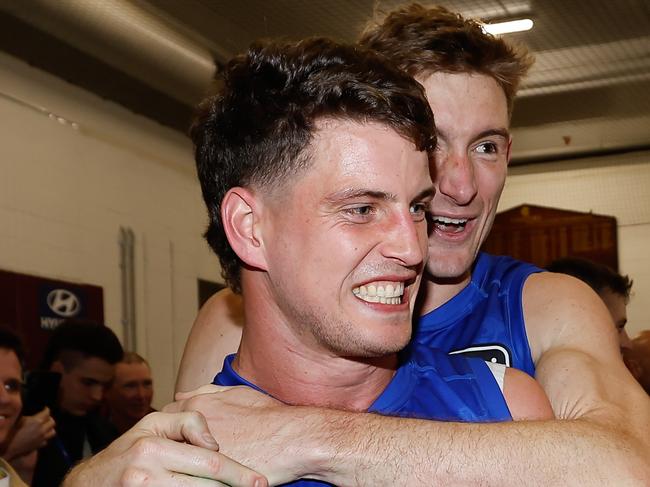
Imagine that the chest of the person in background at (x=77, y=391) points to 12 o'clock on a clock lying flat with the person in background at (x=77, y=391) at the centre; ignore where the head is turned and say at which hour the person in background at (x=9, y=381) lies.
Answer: the person in background at (x=9, y=381) is roughly at 2 o'clock from the person in background at (x=77, y=391).

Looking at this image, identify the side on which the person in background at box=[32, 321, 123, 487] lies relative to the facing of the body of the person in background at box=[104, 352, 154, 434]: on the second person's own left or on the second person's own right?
on the second person's own right

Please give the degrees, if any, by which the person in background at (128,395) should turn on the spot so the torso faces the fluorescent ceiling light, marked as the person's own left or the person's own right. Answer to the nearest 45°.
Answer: approximately 45° to the person's own left

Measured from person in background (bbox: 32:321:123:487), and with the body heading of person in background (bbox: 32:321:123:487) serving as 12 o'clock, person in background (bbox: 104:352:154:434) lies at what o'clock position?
person in background (bbox: 104:352:154:434) is roughly at 8 o'clock from person in background (bbox: 32:321:123:487).

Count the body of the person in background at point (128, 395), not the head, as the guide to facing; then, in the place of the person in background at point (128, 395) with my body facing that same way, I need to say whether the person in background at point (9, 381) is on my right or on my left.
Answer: on my right

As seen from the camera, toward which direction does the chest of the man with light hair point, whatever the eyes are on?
toward the camera

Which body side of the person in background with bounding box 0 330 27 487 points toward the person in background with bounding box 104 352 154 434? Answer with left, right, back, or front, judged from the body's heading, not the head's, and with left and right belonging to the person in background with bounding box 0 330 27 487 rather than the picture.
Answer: left
